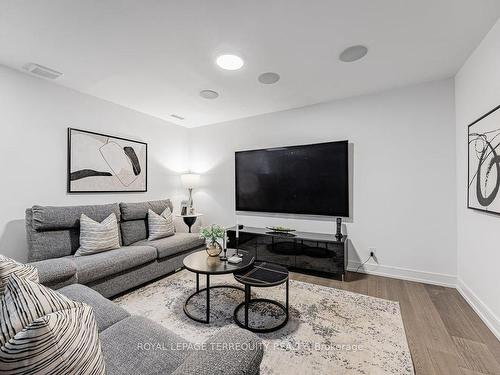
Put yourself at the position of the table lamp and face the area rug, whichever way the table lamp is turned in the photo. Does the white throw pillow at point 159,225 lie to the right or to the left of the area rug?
right

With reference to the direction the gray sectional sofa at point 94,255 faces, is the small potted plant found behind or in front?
in front

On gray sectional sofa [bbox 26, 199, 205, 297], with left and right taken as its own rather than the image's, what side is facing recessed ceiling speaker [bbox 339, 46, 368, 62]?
front

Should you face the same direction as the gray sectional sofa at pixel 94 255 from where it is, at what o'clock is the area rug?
The area rug is roughly at 12 o'clock from the gray sectional sofa.

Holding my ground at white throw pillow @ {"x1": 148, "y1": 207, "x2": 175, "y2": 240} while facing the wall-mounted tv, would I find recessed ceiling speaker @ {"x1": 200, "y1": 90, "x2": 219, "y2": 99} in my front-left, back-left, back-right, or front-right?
front-right

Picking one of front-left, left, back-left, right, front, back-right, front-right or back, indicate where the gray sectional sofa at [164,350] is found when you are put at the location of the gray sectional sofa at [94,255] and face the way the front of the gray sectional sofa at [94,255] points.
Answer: front-right

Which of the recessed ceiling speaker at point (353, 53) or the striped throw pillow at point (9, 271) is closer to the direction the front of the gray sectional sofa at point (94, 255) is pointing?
the recessed ceiling speaker

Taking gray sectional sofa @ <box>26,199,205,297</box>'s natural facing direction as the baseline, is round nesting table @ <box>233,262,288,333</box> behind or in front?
in front

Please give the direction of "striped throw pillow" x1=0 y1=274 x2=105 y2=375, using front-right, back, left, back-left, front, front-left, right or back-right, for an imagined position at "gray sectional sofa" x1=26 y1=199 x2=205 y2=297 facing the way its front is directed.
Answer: front-right

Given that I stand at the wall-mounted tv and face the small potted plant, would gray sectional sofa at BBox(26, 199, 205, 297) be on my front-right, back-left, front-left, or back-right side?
front-right

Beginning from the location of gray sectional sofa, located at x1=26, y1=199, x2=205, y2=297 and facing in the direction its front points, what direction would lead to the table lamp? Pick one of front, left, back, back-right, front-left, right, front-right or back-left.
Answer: left

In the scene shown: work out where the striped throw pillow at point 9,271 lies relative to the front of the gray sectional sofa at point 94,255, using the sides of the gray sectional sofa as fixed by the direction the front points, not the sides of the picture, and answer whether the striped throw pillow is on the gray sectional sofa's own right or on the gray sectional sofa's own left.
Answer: on the gray sectional sofa's own right

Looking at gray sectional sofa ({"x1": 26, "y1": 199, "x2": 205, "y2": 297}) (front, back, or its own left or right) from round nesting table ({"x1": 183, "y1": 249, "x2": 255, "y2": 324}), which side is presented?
front
